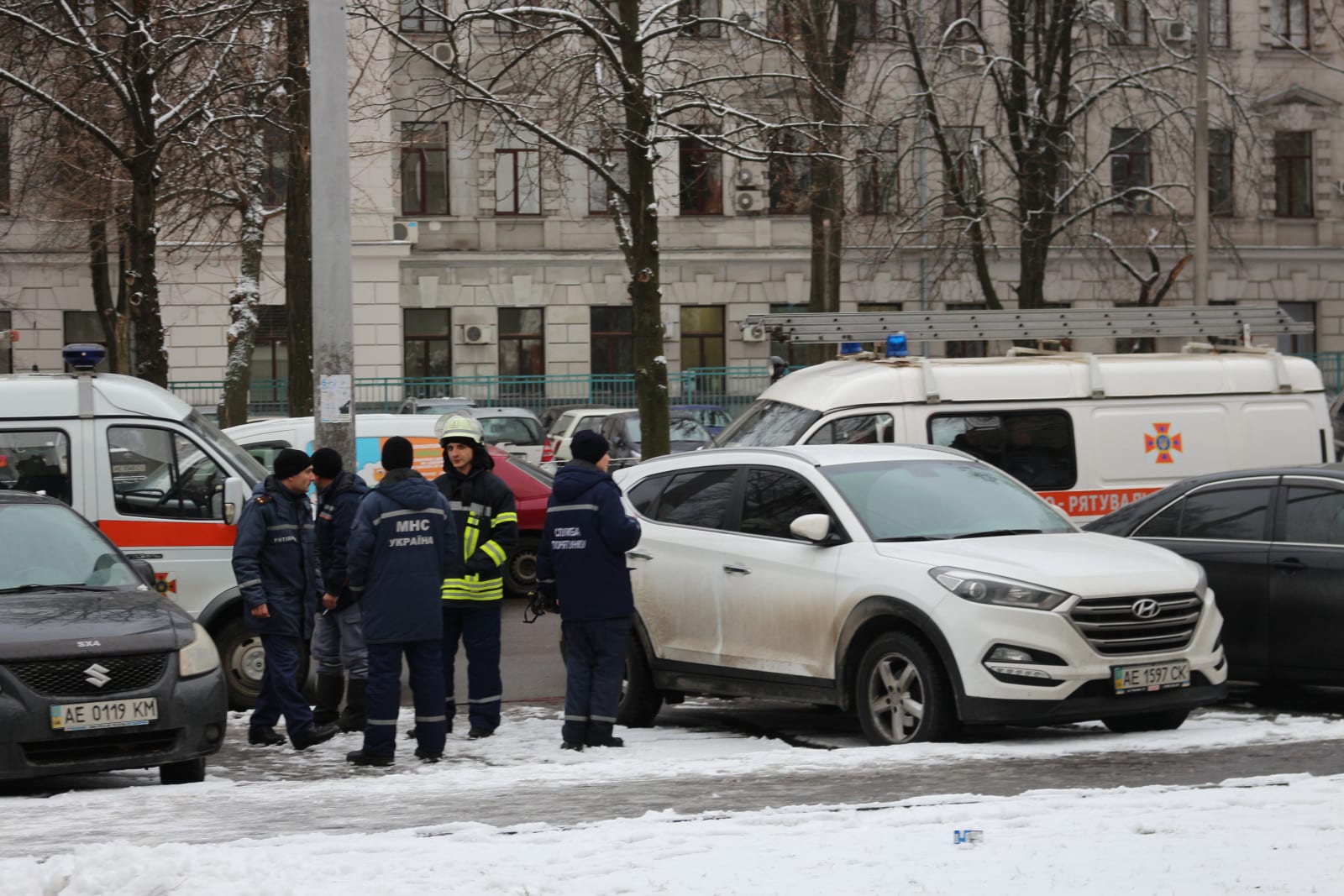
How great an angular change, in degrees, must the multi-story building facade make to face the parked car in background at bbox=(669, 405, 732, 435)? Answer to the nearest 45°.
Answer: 0° — it already faces it

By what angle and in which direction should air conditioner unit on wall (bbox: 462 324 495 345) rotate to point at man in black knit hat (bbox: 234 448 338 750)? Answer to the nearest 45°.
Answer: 0° — it already faces them

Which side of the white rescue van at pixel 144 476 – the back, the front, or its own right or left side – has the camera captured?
right

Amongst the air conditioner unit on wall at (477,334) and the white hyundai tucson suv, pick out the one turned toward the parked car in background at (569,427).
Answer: the air conditioner unit on wall

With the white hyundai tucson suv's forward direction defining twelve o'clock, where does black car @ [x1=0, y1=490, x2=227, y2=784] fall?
The black car is roughly at 4 o'clock from the white hyundai tucson suv.

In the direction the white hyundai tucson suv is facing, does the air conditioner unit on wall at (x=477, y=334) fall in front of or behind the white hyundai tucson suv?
behind

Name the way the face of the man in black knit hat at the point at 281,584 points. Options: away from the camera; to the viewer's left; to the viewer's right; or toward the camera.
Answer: to the viewer's right

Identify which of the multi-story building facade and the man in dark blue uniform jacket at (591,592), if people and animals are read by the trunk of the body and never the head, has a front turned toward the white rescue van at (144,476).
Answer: the multi-story building facade

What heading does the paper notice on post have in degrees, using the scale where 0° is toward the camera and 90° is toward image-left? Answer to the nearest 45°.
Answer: approximately 0°
